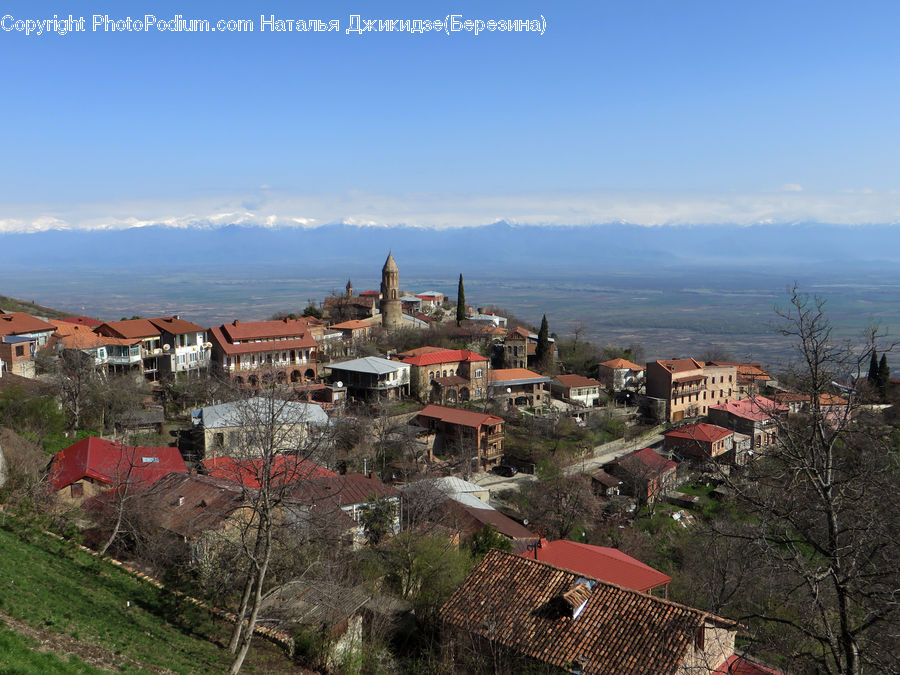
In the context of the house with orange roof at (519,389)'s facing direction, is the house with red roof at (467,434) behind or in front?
in front

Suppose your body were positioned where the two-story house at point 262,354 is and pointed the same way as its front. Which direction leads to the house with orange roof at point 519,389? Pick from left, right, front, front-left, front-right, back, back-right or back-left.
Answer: left

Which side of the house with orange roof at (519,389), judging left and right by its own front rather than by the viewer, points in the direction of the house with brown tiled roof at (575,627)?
front

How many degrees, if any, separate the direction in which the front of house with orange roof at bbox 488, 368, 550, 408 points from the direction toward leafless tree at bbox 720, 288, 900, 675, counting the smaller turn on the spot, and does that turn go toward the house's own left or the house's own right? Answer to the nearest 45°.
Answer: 0° — it already faces it

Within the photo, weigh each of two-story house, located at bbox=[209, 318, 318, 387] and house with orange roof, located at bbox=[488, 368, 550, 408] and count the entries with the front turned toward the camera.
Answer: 2

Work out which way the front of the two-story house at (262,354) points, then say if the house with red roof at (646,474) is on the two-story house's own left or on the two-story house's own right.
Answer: on the two-story house's own left

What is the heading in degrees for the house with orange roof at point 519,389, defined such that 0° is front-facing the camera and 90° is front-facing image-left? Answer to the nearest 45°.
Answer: approximately 0°

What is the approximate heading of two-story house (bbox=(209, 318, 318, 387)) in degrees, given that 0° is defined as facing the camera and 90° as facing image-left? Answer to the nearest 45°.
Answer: approximately 0°

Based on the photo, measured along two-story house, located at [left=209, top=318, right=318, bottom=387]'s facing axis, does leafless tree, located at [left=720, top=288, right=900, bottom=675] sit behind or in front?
in front

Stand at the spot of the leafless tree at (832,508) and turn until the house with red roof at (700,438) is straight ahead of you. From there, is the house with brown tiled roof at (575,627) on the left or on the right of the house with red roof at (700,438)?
left
